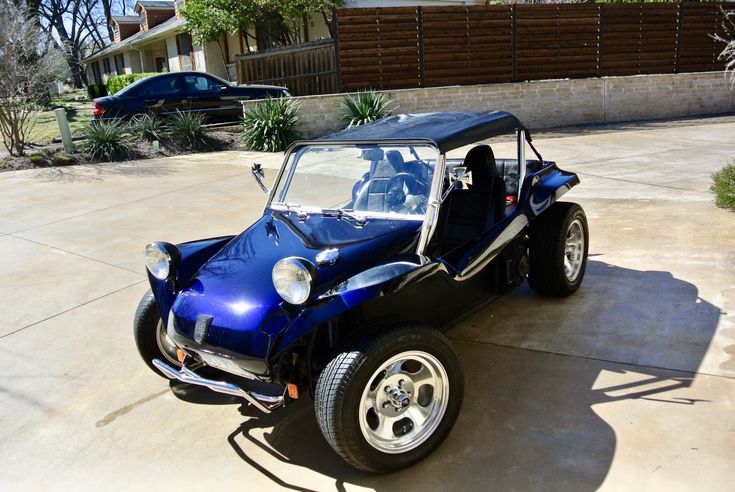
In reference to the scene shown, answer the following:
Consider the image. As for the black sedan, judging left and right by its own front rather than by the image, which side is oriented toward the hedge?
left

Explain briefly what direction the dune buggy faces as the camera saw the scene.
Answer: facing the viewer and to the left of the viewer

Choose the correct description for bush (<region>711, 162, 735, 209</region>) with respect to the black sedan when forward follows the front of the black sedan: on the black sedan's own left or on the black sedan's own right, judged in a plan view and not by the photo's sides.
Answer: on the black sedan's own right

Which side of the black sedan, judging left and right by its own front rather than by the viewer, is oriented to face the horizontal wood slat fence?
front

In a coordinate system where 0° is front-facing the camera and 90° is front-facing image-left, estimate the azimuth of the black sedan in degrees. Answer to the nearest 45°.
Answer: approximately 270°

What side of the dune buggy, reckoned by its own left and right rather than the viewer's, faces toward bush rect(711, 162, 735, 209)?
back

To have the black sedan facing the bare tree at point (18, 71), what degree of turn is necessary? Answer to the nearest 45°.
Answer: approximately 135° to its right

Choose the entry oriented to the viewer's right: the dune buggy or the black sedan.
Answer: the black sedan

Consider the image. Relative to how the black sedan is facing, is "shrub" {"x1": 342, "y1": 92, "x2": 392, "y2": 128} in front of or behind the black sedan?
in front

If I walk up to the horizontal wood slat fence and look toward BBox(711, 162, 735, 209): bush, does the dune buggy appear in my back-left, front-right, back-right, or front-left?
front-right

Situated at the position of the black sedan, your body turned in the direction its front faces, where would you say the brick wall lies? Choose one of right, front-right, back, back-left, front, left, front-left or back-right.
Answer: front

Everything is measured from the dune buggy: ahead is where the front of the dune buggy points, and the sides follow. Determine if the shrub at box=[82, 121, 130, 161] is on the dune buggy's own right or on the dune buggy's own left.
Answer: on the dune buggy's own right

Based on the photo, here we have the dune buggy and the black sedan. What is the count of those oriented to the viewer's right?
1

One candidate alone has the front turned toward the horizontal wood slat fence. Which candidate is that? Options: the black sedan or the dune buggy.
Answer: the black sedan

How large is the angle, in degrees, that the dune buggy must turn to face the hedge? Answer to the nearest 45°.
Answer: approximately 135° to its right
